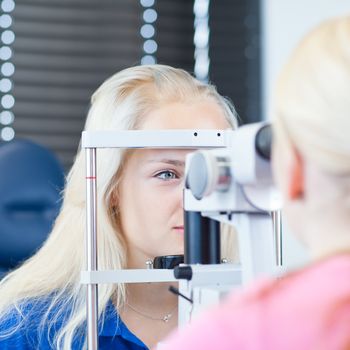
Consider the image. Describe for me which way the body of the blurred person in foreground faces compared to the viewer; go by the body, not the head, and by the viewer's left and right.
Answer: facing away from the viewer and to the left of the viewer

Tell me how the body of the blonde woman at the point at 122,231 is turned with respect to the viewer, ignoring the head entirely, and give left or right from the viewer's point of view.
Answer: facing the viewer and to the right of the viewer

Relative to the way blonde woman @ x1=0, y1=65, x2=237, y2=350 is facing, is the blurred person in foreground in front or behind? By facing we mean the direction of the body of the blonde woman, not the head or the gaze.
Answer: in front

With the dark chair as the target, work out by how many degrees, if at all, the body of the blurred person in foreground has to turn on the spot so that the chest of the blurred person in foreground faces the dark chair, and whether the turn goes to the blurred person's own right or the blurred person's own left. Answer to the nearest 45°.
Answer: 0° — they already face it

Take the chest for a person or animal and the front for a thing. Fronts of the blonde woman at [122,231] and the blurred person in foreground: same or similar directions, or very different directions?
very different directions

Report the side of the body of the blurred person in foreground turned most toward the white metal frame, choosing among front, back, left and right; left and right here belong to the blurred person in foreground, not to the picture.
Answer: front

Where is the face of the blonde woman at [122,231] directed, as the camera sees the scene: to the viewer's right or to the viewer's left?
to the viewer's right

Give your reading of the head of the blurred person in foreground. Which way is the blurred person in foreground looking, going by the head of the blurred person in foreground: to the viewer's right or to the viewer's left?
to the viewer's left
